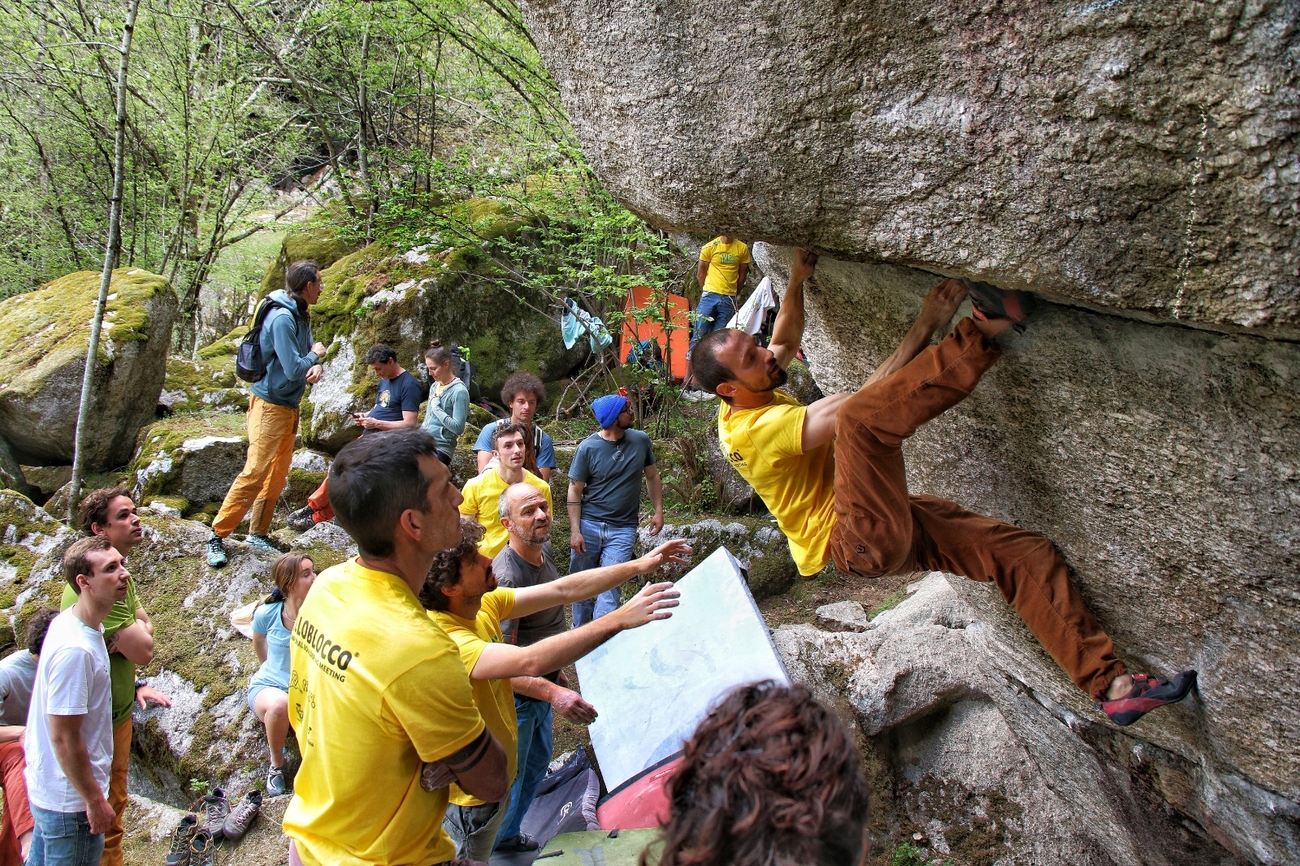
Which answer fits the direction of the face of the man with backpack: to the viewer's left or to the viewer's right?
to the viewer's right

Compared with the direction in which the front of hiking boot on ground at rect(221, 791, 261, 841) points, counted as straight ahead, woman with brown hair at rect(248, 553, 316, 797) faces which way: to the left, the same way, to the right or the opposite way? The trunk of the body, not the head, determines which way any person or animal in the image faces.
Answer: to the left

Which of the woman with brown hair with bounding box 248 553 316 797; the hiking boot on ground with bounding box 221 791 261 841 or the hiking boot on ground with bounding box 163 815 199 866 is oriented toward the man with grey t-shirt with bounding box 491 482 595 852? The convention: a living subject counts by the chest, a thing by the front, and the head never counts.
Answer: the woman with brown hair

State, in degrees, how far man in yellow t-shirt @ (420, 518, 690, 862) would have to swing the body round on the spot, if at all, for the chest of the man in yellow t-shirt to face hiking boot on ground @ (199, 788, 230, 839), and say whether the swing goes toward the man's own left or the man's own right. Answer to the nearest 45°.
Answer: approximately 135° to the man's own left

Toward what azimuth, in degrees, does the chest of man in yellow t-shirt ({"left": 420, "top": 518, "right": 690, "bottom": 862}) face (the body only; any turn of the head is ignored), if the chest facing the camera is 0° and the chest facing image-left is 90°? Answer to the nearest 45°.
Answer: approximately 270°

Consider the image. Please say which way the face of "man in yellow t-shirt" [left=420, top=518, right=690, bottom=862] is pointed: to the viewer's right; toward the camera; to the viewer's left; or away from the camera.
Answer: to the viewer's right

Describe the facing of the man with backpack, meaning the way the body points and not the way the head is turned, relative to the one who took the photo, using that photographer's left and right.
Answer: facing to the right of the viewer

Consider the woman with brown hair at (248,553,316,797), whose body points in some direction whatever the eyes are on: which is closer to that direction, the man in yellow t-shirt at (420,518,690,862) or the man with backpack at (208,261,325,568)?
the man in yellow t-shirt

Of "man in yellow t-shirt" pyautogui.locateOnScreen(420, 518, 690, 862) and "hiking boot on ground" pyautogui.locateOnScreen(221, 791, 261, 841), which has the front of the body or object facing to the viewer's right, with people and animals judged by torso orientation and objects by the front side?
the man in yellow t-shirt

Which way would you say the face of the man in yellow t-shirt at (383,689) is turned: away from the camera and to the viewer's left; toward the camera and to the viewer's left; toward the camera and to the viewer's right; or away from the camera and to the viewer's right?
away from the camera and to the viewer's right
